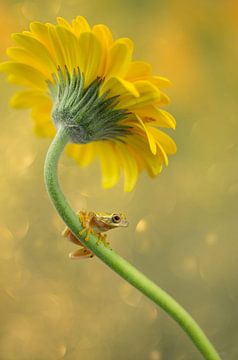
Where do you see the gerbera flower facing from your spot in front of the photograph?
facing away from the viewer and to the right of the viewer

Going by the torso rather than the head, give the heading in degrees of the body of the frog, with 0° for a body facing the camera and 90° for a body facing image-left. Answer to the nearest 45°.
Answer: approximately 270°
